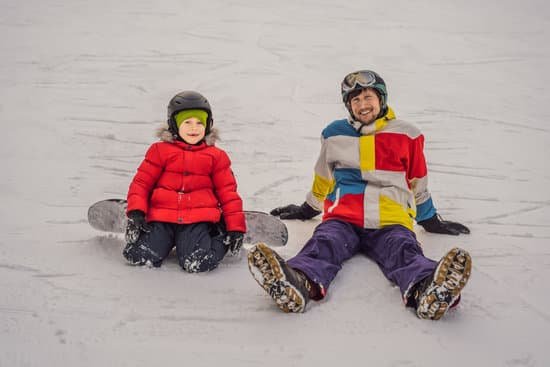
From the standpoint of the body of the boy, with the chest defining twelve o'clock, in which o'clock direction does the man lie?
The man is roughly at 9 o'clock from the boy.

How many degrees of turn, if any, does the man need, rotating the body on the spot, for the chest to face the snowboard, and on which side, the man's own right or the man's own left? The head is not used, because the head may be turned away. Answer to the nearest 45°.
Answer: approximately 90° to the man's own right

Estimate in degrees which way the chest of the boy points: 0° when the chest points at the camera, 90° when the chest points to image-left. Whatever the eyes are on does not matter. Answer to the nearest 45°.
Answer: approximately 0°

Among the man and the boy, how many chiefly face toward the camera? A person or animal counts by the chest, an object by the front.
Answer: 2

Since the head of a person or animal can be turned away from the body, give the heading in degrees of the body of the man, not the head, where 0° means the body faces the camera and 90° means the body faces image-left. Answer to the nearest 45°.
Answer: approximately 0°

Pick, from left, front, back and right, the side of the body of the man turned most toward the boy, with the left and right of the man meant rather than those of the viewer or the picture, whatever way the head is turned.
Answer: right
